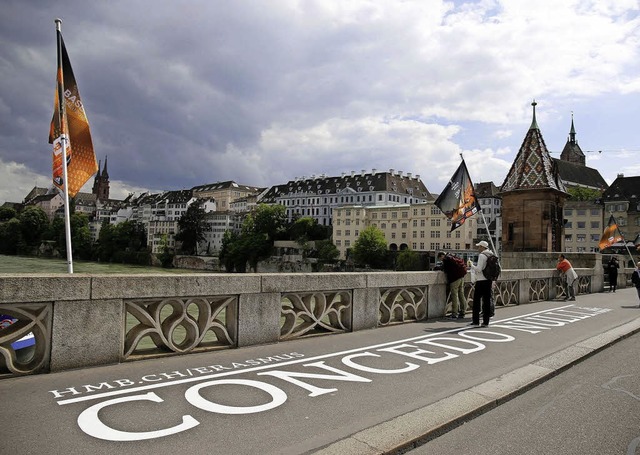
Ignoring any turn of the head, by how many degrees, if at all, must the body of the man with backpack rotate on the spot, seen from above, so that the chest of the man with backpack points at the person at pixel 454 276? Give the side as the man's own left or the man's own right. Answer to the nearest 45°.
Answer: approximately 45° to the man's own right

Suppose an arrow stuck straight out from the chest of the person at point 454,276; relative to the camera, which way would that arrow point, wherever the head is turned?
to the viewer's left

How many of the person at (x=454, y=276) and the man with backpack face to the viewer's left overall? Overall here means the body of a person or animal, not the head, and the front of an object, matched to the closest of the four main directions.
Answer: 2

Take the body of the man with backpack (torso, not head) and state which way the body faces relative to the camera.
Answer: to the viewer's left

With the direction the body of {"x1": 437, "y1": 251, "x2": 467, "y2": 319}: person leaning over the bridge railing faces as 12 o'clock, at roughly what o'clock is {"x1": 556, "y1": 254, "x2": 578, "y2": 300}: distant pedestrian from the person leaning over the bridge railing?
The distant pedestrian is roughly at 4 o'clock from the person leaning over the bridge railing.
